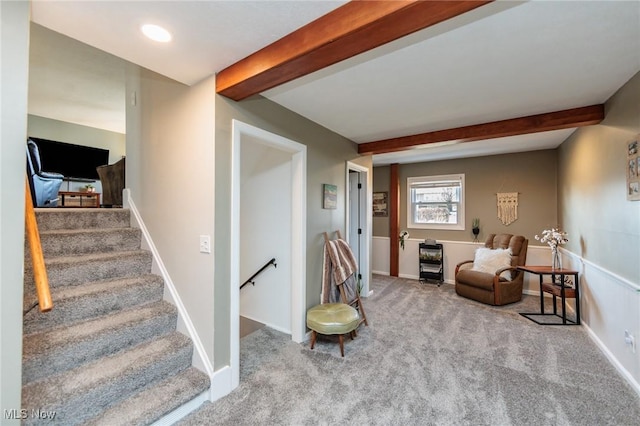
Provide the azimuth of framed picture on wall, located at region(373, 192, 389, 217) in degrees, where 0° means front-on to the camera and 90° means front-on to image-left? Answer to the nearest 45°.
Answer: approximately 0°

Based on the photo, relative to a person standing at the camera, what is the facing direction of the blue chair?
facing to the right of the viewer

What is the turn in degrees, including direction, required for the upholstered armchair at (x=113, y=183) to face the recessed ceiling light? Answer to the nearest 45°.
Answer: approximately 90° to its left

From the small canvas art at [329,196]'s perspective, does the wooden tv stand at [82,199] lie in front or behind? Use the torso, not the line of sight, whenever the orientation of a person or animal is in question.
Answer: behind

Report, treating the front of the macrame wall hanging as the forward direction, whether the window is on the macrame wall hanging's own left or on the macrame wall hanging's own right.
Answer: on the macrame wall hanging's own right

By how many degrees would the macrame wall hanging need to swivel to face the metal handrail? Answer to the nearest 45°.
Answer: approximately 45° to its right

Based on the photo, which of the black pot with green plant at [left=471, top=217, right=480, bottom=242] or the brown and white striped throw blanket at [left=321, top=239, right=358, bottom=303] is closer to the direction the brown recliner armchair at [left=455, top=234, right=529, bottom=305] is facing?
the brown and white striped throw blanket
